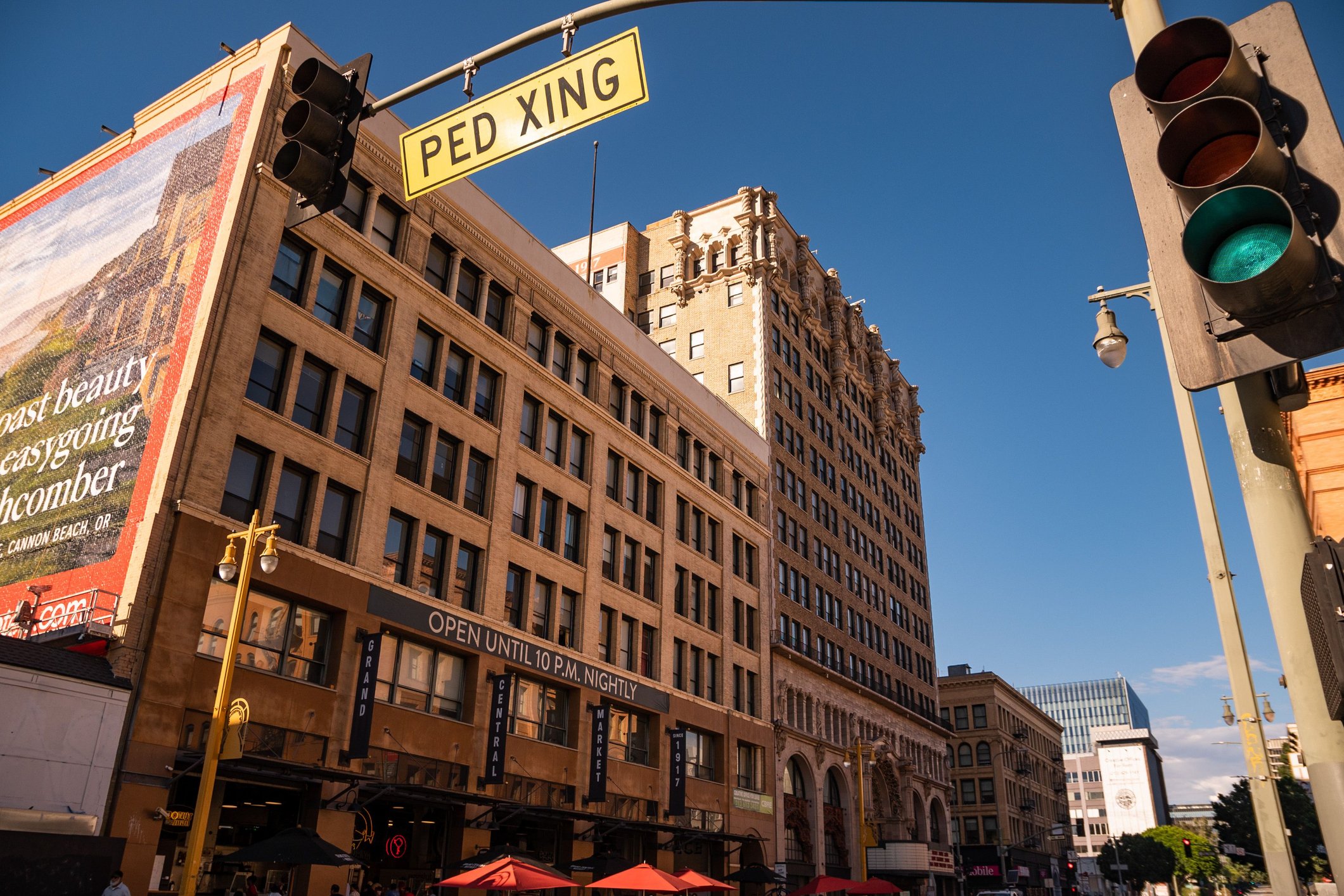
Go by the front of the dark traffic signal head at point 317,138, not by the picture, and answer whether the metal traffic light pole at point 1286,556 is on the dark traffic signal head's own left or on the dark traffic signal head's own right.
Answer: on the dark traffic signal head's own left

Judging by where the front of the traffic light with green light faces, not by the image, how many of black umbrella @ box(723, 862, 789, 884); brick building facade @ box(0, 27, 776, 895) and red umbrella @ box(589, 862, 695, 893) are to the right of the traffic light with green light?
3

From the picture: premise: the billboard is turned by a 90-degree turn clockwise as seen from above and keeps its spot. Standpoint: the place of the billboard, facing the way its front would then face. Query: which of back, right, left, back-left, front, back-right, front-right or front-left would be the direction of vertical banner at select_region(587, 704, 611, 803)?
back-right

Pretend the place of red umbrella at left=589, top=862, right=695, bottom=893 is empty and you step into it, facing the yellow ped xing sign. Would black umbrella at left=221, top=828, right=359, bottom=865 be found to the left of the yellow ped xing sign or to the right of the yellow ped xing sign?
right

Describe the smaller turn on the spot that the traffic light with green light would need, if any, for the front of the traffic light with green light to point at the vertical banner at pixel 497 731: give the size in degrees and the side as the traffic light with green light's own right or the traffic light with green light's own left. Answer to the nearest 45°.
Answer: approximately 90° to the traffic light with green light's own right

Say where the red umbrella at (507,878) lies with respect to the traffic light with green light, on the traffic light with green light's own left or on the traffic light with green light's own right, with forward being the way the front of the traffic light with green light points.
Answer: on the traffic light with green light's own right
